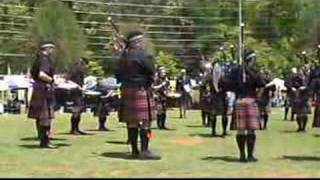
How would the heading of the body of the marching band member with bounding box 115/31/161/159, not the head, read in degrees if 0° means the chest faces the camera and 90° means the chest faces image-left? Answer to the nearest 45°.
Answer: approximately 225°

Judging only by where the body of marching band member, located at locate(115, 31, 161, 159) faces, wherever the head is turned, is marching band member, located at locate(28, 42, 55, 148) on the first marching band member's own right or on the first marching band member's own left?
on the first marching band member's own left

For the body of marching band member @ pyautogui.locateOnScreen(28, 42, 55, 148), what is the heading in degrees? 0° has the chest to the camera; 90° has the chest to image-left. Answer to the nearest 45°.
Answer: approximately 270°

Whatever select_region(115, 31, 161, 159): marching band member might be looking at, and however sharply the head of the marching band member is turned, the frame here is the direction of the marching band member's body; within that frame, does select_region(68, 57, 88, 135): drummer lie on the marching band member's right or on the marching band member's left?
on the marching band member's left
